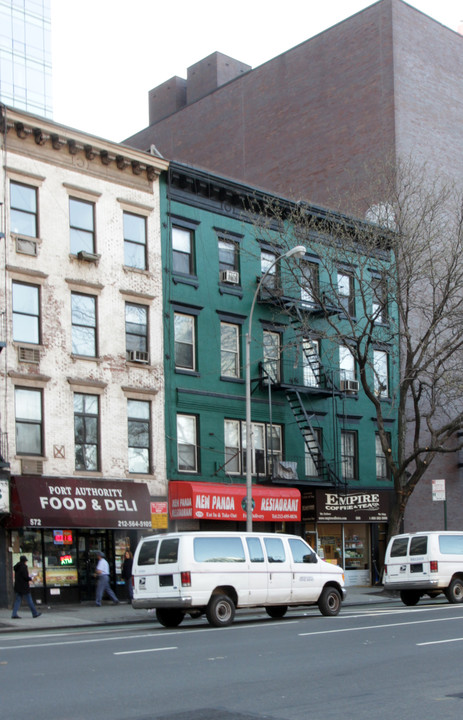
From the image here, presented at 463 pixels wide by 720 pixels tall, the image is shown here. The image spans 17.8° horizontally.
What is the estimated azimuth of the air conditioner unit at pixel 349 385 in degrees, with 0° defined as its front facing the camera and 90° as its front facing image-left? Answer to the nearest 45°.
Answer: approximately 315°

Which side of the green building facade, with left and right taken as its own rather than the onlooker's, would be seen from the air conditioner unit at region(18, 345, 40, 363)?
right

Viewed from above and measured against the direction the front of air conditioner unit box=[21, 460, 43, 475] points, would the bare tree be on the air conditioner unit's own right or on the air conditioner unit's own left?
on the air conditioner unit's own left

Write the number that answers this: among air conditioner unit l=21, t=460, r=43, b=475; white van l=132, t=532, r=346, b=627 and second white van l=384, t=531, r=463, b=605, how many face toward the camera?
1

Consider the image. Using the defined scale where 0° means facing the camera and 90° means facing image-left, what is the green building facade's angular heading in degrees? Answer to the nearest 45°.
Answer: approximately 315°

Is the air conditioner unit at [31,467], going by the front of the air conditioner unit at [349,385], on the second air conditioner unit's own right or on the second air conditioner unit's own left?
on the second air conditioner unit's own right

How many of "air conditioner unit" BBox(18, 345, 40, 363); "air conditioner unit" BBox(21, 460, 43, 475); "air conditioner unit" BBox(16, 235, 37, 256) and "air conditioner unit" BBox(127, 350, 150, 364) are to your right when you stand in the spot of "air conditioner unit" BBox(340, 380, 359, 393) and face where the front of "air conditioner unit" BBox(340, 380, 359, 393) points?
4

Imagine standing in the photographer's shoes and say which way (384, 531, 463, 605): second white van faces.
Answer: facing away from the viewer and to the right of the viewer

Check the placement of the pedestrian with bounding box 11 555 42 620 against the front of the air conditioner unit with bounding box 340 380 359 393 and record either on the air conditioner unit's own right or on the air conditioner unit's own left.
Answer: on the air conditioner unit's own right
